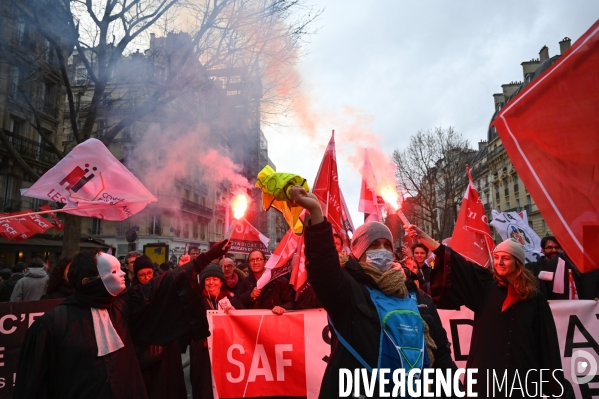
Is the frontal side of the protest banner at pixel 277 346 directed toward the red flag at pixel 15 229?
no

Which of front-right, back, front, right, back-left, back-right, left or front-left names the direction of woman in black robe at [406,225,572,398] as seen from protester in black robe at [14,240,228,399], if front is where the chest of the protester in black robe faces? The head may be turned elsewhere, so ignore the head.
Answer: front-left

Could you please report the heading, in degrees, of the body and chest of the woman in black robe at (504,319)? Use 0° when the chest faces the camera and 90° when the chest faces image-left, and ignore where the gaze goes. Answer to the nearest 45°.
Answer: approximately 45°

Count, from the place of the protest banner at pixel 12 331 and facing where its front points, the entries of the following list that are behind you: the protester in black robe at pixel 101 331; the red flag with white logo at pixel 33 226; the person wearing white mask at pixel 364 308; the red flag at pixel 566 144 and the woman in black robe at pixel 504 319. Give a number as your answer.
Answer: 1

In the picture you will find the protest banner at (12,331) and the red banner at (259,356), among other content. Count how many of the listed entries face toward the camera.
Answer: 2

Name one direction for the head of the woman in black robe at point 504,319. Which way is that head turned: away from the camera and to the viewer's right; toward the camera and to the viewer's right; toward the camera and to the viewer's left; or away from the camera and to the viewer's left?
toward the camera and to the viewer's left

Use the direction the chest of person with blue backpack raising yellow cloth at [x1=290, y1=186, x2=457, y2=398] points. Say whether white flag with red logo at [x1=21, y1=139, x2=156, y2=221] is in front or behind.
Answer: behind

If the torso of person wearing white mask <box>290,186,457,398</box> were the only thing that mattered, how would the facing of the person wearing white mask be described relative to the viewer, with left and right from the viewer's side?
facing the viewer and to the right of the viewer

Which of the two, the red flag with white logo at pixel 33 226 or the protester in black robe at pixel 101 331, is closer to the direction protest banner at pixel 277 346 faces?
the protester in black robe

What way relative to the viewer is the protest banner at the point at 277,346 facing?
toward the camera

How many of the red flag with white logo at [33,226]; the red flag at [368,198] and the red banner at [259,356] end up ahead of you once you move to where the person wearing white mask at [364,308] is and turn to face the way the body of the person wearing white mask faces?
0

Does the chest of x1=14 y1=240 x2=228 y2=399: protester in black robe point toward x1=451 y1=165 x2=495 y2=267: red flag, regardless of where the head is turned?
no
